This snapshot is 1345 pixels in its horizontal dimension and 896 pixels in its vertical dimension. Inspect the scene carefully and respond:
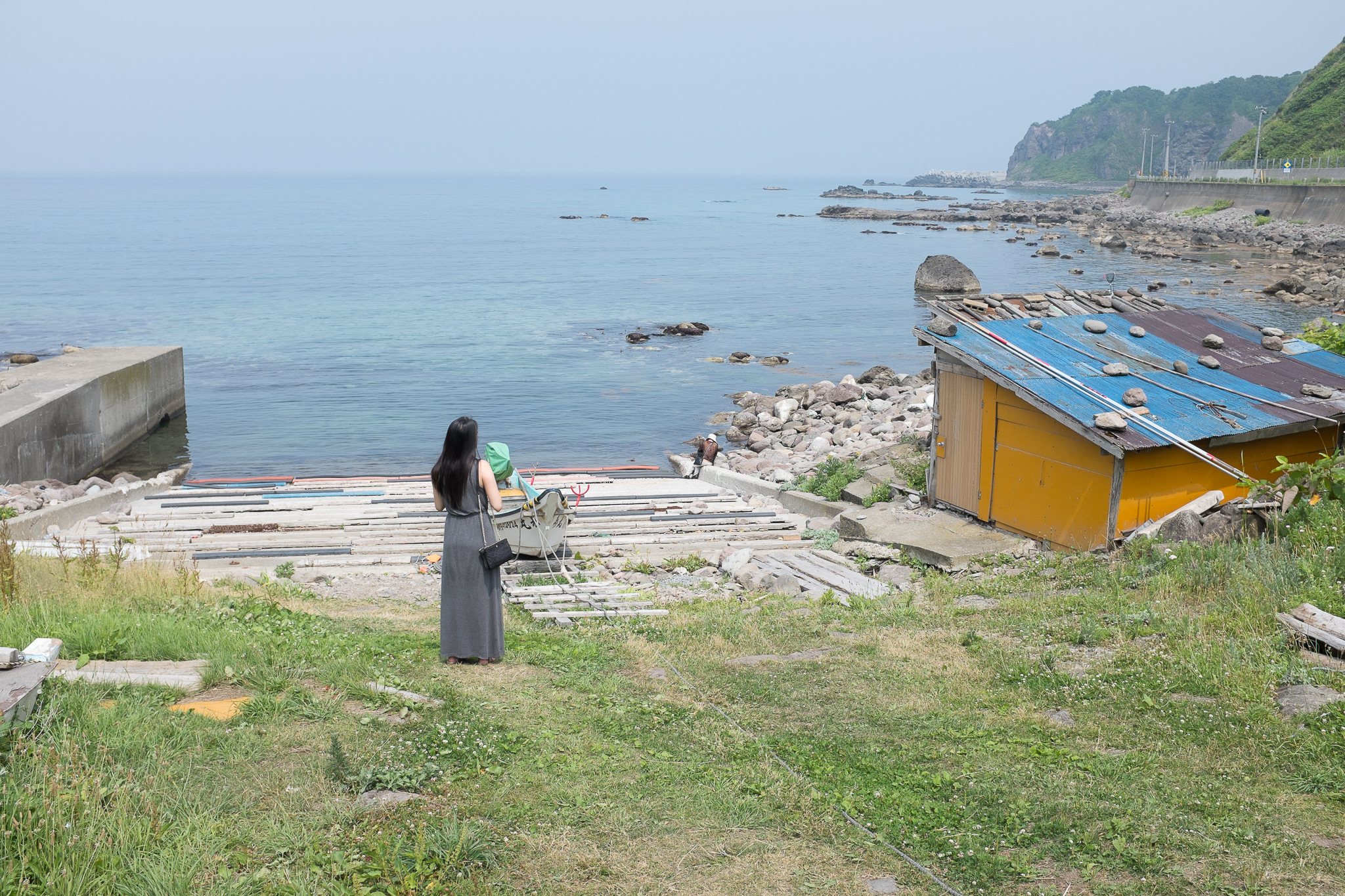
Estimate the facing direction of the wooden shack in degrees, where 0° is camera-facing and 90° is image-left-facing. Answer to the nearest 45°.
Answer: approximately 45°

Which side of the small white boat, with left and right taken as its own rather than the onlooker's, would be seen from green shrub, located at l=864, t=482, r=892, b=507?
left

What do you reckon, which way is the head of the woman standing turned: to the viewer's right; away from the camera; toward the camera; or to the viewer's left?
away from the camera

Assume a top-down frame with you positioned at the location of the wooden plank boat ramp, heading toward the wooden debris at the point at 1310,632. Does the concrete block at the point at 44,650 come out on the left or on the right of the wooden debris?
right

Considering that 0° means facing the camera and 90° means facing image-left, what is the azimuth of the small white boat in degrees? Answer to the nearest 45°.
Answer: approximately 315°

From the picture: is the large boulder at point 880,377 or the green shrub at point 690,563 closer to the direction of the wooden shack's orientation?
the green shrub

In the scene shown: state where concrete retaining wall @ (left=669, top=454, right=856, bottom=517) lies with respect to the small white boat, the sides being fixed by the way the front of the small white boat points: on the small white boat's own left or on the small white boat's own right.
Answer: on the small white boat's own left
